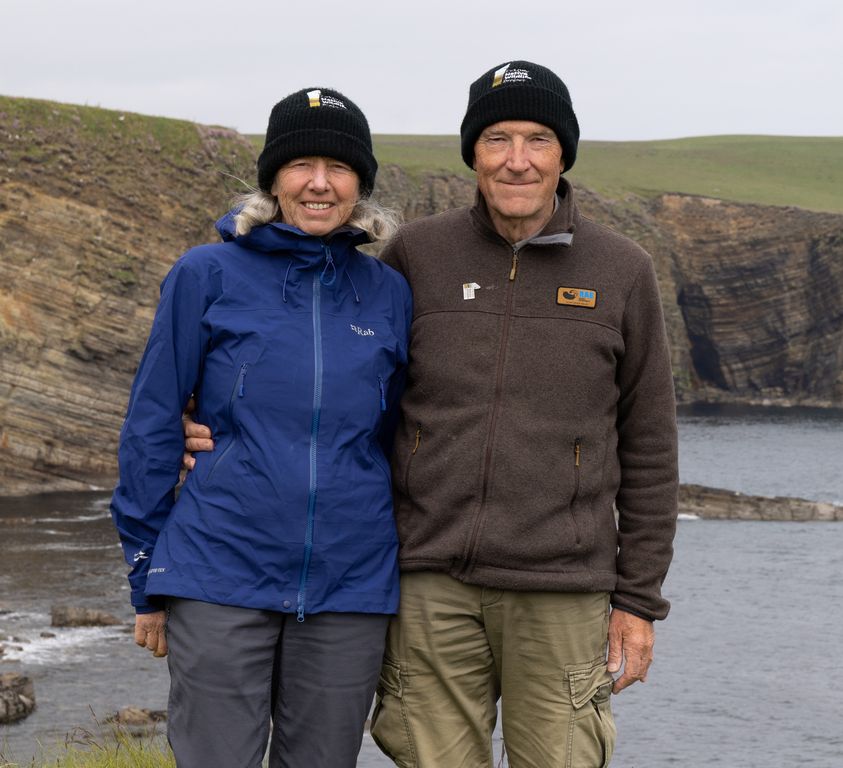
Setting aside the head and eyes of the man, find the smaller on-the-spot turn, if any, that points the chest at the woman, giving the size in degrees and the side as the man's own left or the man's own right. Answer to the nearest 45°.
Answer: approximately 90° to the man's own right

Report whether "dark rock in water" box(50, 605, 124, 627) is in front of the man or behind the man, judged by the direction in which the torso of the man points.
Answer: behind

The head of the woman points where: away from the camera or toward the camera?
toward the camera

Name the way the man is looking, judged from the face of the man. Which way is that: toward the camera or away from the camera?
toward the camera

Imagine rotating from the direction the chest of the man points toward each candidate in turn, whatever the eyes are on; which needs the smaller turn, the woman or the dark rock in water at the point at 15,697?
the woman

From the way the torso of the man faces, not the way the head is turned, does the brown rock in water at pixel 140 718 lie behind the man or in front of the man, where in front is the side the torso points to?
behind

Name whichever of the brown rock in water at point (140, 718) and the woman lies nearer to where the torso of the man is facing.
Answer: the woman

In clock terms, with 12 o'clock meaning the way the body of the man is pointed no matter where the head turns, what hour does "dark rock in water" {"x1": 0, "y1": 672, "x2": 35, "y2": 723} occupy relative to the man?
The dark rock in water is roughly at 5 o'clock from the man.

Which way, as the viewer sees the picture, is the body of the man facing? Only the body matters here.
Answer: toward the camera
